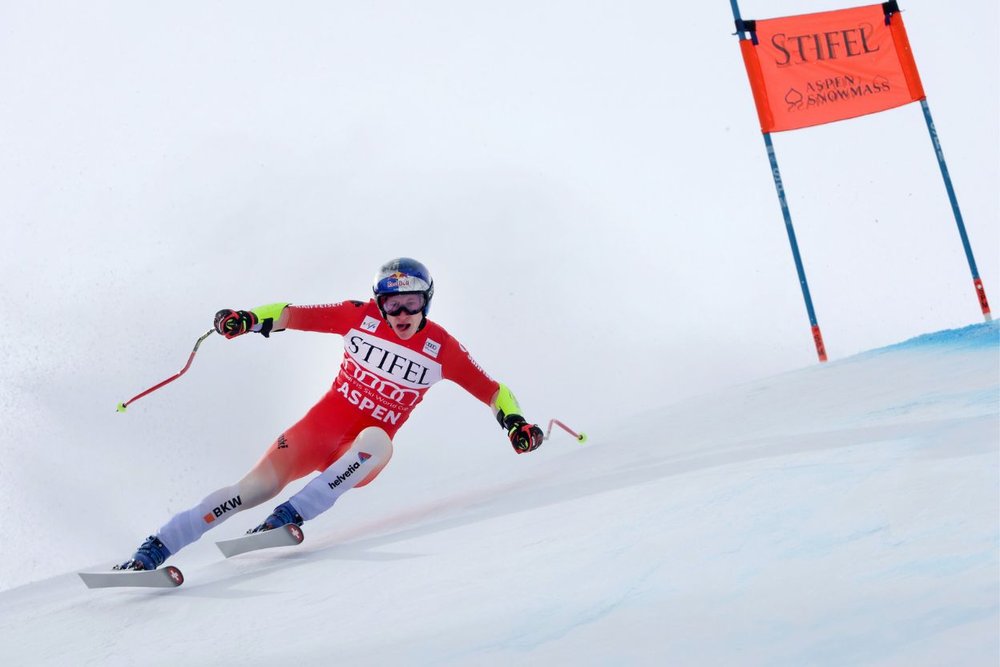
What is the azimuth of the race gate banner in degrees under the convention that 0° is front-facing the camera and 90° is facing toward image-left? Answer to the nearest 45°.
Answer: approximately 0°
